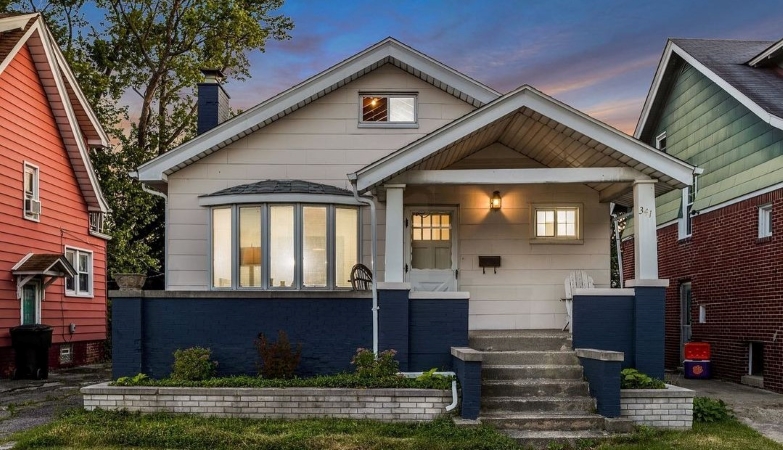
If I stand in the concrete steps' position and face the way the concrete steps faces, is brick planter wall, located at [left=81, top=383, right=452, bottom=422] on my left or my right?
on my right

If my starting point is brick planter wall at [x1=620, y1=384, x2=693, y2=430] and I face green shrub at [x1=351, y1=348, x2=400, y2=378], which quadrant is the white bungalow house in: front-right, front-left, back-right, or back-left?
front-right

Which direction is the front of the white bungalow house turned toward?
toward the camera

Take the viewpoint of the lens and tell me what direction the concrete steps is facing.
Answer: facing the viewer

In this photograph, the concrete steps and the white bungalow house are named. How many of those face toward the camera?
2

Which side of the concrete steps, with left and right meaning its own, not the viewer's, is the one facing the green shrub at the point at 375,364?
right
